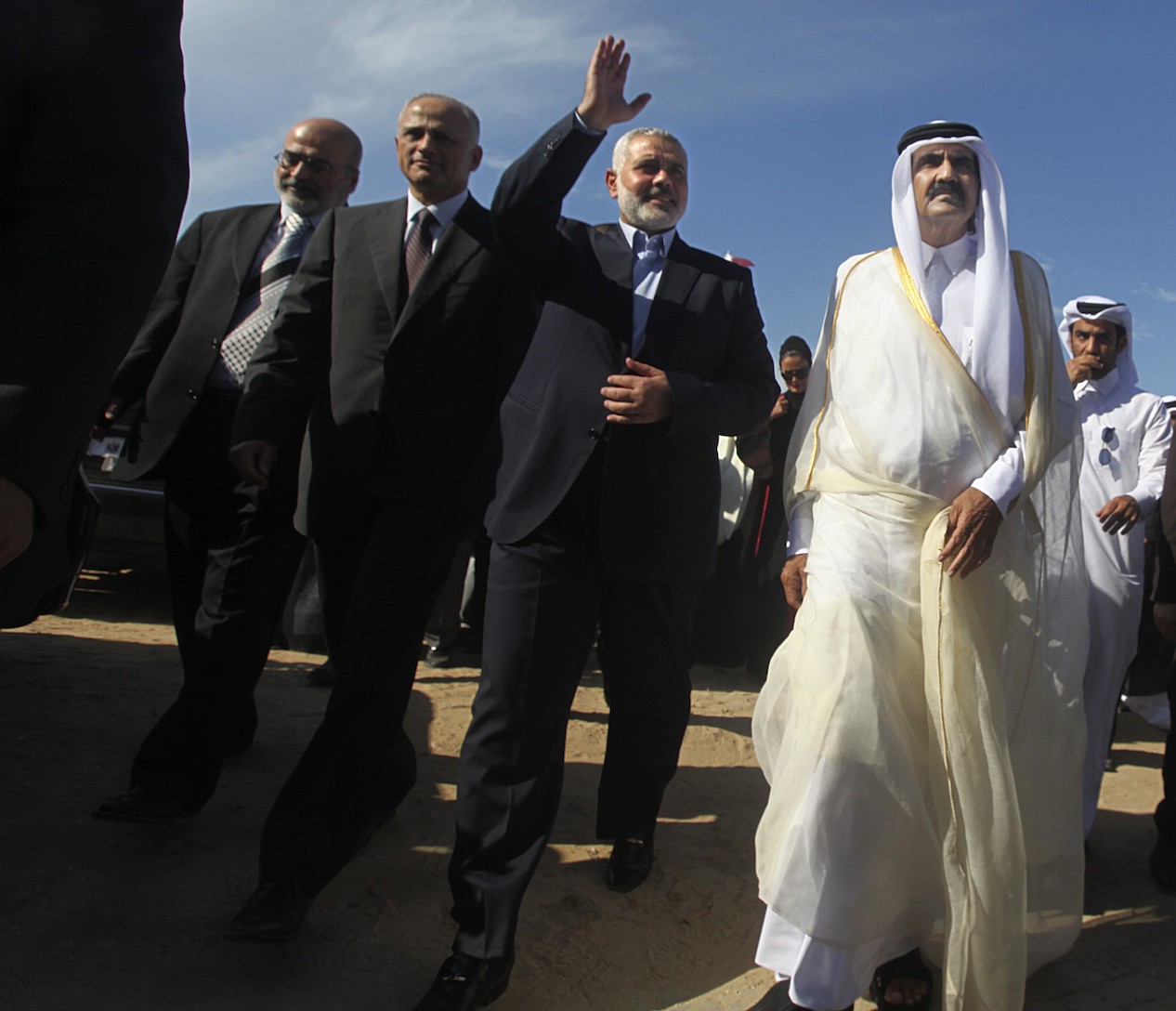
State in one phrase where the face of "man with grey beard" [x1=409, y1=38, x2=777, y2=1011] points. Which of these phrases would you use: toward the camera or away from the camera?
toward the camera

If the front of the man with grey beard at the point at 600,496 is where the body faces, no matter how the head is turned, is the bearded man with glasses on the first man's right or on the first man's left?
on the first man's right

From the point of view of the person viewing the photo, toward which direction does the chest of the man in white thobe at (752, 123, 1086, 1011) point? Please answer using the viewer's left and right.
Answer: facing the viewer

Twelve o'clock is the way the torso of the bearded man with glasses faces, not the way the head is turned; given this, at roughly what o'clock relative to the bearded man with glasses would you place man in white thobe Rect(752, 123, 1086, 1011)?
The man in white thobe is roughly at 9 o'clock from the bearded man with glasses.

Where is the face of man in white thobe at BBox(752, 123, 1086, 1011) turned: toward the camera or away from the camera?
toward the camera

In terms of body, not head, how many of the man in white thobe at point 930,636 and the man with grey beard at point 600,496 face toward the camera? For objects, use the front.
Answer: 2

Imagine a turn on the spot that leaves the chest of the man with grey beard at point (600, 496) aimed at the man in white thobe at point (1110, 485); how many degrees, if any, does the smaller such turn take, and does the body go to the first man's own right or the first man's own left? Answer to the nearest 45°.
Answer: approximately 135° to the first man's own left

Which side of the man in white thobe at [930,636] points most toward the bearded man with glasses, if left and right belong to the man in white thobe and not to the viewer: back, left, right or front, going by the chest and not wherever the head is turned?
right

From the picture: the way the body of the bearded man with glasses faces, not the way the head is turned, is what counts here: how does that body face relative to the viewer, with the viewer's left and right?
facing the viewer and to the left of the viewer

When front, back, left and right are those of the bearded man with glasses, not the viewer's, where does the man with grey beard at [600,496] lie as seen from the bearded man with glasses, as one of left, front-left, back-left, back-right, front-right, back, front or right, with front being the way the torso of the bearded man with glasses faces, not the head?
left

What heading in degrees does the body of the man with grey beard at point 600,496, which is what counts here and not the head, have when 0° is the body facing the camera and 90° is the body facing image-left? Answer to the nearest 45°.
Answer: approximately 0°
